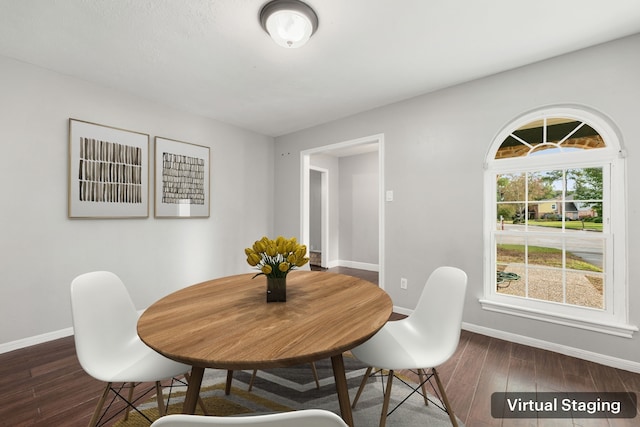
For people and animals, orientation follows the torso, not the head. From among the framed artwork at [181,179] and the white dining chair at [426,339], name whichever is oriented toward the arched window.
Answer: the framed artwork

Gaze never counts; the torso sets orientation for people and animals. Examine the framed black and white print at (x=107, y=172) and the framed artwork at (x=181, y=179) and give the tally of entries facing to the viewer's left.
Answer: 0

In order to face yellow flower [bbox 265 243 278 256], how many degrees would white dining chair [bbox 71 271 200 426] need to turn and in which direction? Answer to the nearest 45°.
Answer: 0° — it already faces it

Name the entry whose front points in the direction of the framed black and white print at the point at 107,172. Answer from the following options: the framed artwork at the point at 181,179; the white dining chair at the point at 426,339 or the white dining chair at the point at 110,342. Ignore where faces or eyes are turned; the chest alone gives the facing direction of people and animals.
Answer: the white dining chair at the point at 426,339

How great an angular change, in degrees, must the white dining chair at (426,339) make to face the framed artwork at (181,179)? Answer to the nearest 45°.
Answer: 0° — it already faces it

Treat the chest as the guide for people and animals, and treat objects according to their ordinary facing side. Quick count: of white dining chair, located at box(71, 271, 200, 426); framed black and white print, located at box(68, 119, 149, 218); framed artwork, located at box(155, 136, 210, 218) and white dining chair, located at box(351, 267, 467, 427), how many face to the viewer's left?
1

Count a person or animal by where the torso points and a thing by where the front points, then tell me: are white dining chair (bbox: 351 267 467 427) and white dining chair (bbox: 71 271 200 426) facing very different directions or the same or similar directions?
very different directions

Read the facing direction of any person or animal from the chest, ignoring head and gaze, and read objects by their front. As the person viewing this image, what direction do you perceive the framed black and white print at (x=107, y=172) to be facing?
facing the viewer and to the right of the viewer

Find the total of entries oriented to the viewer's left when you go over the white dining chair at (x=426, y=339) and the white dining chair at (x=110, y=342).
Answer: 1

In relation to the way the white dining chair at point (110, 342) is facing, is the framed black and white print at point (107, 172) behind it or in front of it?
behind

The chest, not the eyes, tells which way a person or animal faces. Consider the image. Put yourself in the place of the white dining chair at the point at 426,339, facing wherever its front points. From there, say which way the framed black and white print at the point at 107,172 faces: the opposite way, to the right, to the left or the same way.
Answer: the opposite way

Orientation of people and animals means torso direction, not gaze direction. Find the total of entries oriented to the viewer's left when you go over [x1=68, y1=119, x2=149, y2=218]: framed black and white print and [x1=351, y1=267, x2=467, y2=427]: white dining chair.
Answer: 1

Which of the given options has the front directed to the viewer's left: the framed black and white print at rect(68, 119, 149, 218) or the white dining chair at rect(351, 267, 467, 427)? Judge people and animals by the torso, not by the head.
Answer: the white dining chair

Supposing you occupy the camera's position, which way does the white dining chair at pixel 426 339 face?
facing to the left of the viewer

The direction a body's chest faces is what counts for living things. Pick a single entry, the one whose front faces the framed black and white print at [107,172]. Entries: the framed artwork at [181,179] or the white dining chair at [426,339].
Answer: the white dining chair

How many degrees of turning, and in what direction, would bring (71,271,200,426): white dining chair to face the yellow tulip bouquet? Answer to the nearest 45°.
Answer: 0° — it already faces it
